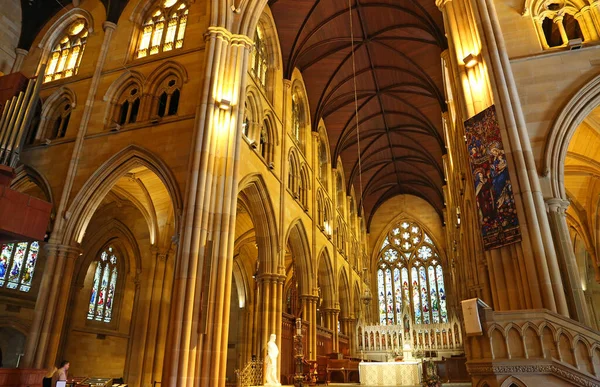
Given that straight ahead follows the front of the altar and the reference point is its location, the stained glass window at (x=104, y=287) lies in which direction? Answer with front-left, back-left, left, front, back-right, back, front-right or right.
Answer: right

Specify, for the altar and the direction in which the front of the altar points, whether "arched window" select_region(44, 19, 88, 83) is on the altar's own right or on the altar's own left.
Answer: on the altar's own right

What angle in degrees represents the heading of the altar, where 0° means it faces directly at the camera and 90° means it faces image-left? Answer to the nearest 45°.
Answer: approximately 0°

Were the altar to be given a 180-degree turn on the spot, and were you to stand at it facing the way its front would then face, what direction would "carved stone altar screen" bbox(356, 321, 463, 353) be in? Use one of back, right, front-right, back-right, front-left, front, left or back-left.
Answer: front

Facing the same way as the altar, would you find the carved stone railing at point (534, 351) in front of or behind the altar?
in front

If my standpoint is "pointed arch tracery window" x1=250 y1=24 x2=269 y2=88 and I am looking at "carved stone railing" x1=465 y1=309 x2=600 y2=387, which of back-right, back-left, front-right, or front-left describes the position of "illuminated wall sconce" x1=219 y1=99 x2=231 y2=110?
front-right

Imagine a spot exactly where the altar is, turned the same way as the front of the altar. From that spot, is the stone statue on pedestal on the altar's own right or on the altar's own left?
on the altar's own right
